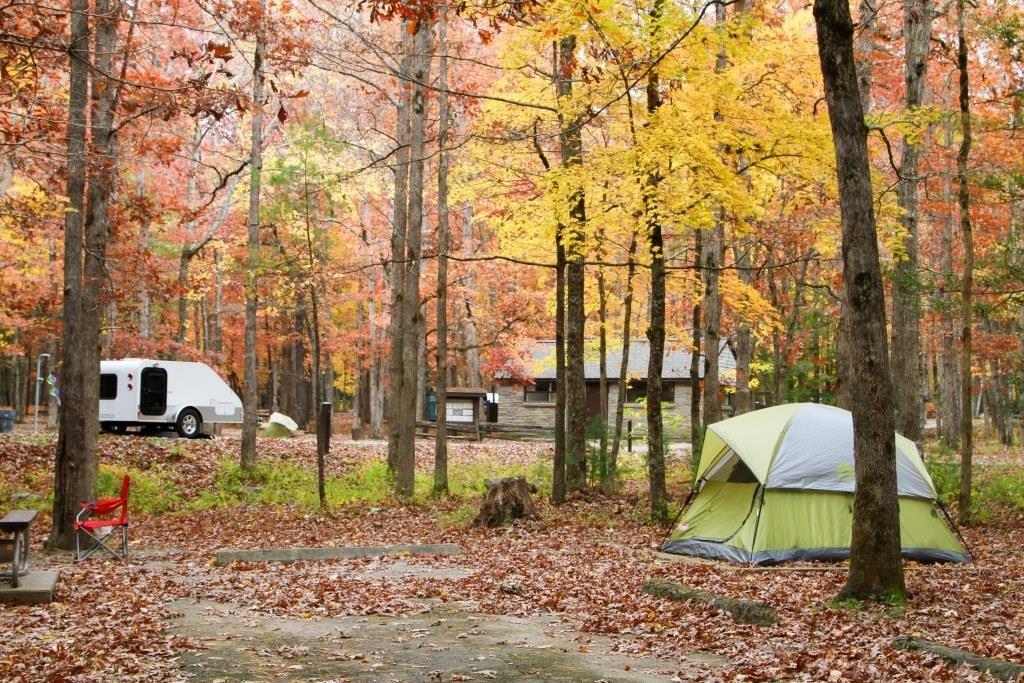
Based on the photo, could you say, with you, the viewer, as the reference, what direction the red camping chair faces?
facing to the left of the viewer

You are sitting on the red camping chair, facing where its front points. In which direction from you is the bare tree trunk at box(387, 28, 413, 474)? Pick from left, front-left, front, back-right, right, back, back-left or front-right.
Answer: back-right

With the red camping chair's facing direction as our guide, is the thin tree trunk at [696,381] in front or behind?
behind

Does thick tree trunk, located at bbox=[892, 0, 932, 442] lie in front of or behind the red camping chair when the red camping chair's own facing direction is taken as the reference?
behind

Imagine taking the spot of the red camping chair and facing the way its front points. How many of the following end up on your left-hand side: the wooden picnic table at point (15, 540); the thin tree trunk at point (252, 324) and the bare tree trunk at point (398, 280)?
1

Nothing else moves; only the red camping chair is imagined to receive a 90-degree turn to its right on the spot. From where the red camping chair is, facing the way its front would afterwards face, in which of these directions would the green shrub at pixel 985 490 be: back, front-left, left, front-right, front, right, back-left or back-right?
right

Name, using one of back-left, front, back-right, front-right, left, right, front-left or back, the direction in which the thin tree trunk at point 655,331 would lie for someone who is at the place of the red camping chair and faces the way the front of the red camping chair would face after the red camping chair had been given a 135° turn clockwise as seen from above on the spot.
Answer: front-right

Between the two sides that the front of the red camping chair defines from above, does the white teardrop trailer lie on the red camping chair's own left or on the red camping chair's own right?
on the red camping chair's own right

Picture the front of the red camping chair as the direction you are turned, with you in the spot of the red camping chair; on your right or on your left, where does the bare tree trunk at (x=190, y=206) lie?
on your right

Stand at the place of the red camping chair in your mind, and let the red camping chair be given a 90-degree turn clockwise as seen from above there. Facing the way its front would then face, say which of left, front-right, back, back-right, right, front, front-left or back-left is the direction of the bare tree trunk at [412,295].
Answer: front-right
